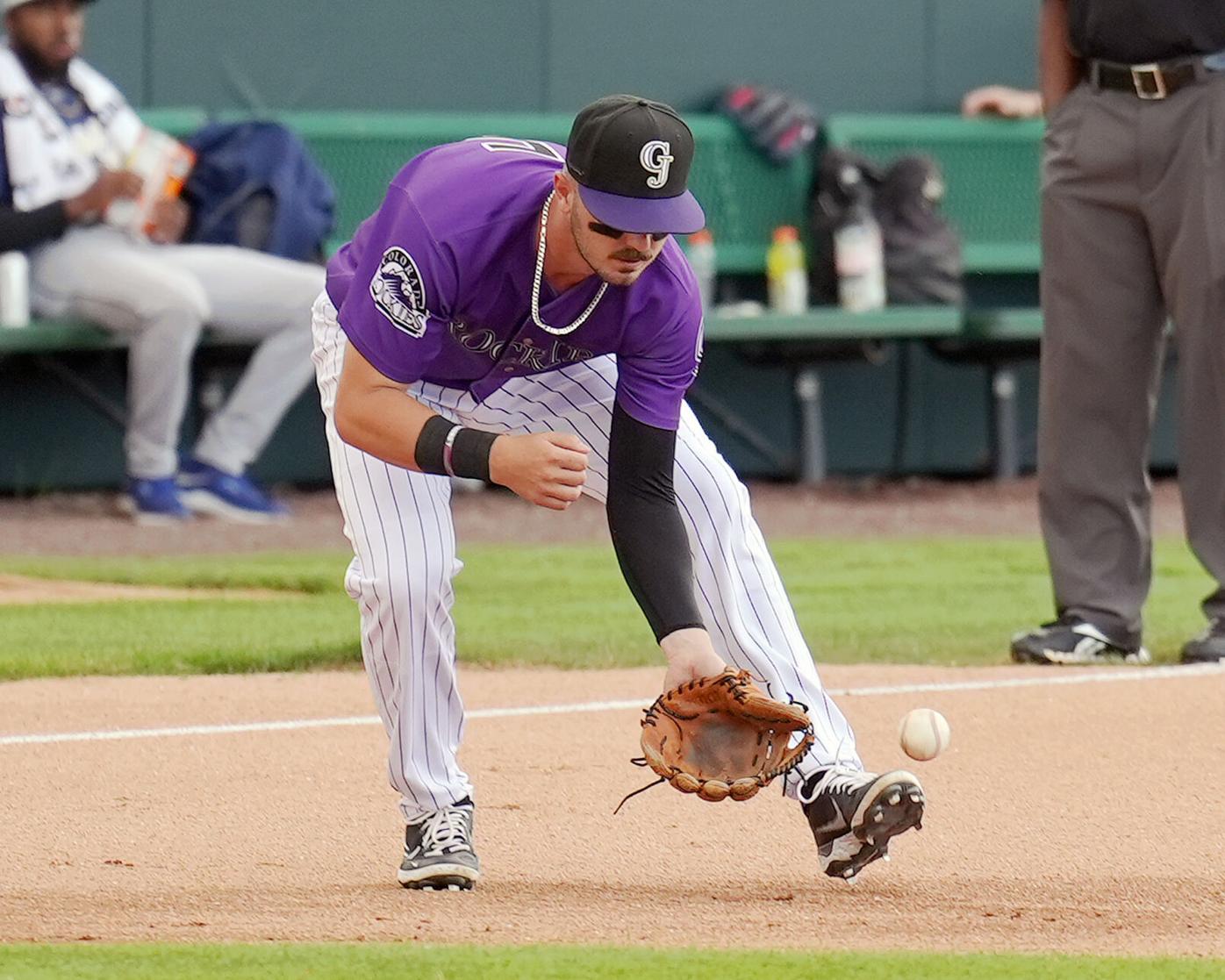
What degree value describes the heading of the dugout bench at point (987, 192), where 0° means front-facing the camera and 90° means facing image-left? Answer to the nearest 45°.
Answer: approximately 0°

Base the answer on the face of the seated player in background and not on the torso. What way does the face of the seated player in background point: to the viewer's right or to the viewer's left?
to the viewer's right

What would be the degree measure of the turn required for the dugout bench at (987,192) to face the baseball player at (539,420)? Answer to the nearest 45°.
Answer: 0° — it already faces them

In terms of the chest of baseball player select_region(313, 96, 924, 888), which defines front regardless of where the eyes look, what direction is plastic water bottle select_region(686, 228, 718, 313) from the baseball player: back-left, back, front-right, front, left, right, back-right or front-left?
back-left

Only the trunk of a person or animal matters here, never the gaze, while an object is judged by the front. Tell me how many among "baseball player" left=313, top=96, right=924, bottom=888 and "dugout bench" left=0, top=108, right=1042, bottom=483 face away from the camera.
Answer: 0

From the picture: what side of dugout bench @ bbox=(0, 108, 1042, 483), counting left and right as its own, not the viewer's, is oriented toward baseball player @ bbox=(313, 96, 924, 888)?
front

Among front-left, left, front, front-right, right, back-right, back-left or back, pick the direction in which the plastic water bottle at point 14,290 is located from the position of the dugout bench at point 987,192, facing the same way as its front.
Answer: front-right
